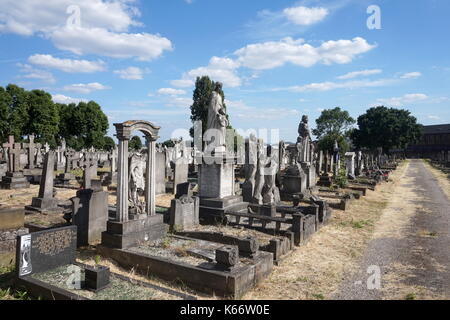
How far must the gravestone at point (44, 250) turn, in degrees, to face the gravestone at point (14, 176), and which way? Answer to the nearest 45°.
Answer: approximately 135° to its left

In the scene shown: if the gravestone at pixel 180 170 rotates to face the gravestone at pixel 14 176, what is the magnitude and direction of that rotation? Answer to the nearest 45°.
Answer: approximately 135° to its right

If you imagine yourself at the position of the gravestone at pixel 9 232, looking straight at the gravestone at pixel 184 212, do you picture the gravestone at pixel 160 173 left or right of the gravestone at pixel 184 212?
left

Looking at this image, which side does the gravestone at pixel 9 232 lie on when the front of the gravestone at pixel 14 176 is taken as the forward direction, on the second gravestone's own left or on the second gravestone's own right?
on the second gravestone's own right

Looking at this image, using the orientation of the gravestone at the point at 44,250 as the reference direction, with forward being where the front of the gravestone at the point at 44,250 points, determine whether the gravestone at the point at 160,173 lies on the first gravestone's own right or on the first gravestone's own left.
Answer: on the first gravestone's own left

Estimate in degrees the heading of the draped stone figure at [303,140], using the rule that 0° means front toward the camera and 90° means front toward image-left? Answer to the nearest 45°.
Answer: approximately 315°

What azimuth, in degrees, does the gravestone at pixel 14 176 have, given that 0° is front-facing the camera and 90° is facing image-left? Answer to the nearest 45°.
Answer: approximately 315°

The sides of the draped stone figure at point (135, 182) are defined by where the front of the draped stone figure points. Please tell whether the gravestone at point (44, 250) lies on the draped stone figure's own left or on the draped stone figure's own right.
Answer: on the draped stone figure's own right

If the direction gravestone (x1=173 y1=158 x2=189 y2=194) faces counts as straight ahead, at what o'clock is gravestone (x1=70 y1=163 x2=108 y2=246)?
gravestone (x1=70 y1=163 x2=108 y2=246) is roughly at 2 o'clock from gravestone (x1=173 y1=158 x2=189 y2=194).
